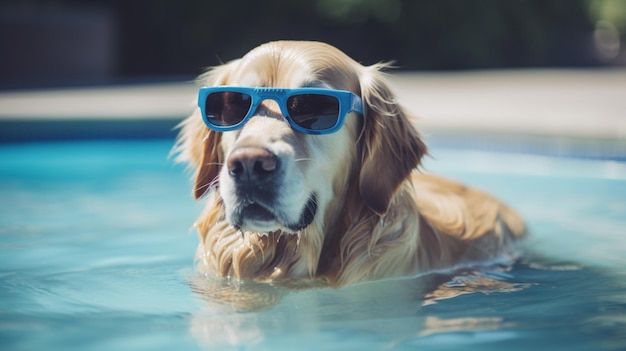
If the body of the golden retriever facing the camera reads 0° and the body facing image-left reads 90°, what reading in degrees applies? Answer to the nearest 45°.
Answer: approximately 45°
